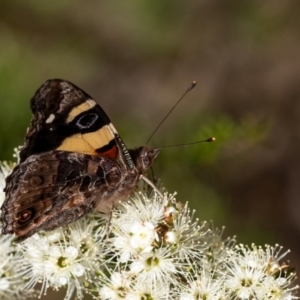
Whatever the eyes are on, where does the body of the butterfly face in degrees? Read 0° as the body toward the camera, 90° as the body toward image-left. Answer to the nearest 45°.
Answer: approximately 270°

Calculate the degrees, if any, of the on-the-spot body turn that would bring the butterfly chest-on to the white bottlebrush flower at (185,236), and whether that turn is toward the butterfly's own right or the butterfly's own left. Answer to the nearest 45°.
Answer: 0° — it already faces it

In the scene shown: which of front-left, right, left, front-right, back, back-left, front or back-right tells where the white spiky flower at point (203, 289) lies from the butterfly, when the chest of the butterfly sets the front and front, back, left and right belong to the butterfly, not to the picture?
front

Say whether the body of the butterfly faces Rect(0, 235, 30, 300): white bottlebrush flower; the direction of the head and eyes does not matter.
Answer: no

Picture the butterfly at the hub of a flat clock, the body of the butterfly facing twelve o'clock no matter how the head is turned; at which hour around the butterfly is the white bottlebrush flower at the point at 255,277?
The white bottlebrush flower is roughly at 12 o'clock from the butterfly.
